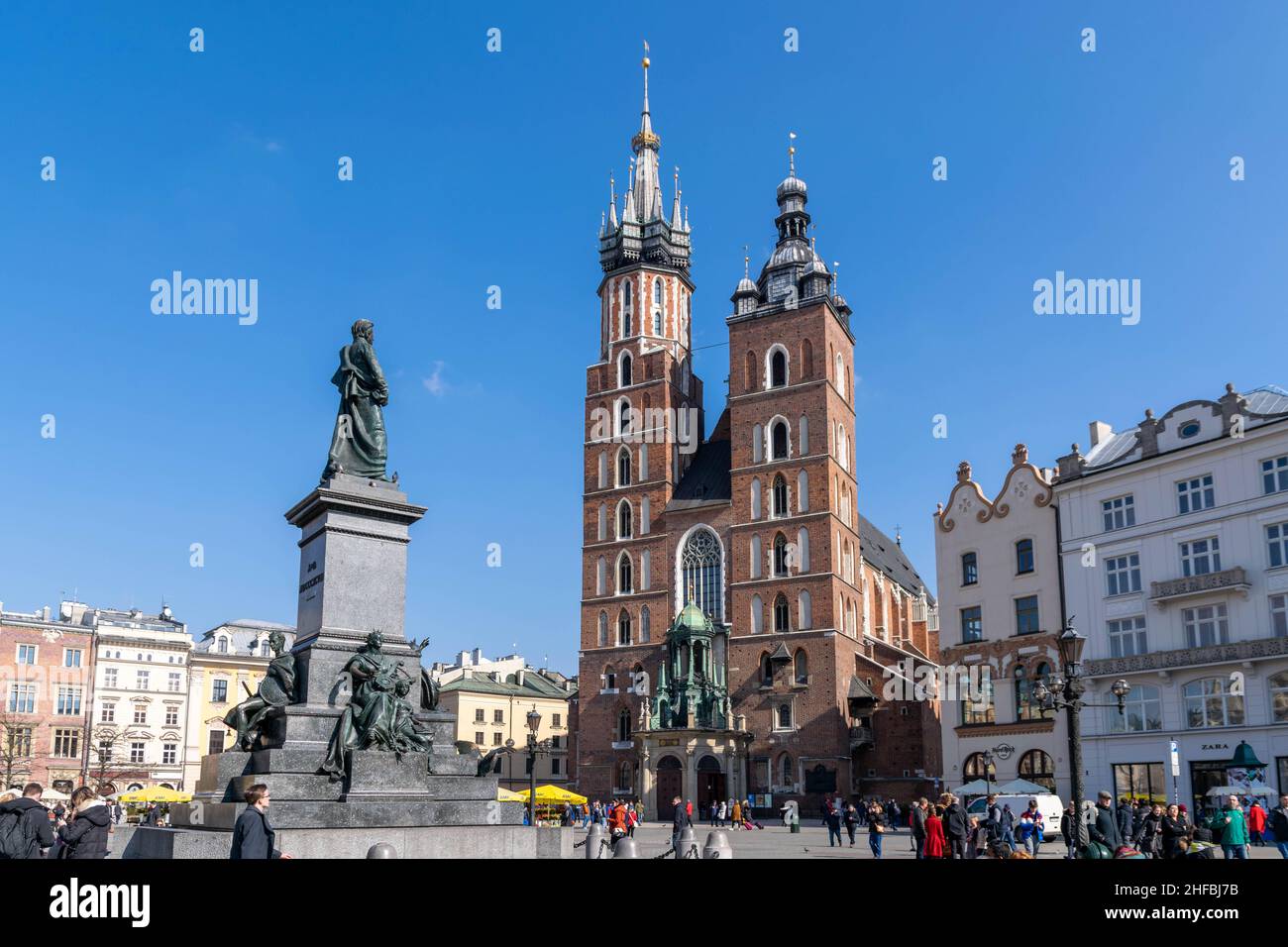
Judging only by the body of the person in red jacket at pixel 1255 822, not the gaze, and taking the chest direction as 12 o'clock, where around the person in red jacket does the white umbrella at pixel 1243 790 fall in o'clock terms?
The white umbrella is roughly at 12 o'clock from the person in red jacket.

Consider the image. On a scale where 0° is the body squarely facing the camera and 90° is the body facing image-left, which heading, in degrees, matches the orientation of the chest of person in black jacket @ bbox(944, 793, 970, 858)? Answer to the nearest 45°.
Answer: approximately 180°

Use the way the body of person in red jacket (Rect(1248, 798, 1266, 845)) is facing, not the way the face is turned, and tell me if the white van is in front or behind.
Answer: in front

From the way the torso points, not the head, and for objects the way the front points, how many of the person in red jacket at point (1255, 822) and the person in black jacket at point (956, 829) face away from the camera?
2

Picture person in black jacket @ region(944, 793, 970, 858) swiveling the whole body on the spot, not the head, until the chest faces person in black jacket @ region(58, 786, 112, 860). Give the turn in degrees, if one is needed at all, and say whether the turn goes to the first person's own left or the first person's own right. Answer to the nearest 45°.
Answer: approximately 135° to the first person's own left

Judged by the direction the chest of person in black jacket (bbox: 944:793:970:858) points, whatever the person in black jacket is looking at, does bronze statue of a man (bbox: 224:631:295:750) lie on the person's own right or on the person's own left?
on the person's own left
